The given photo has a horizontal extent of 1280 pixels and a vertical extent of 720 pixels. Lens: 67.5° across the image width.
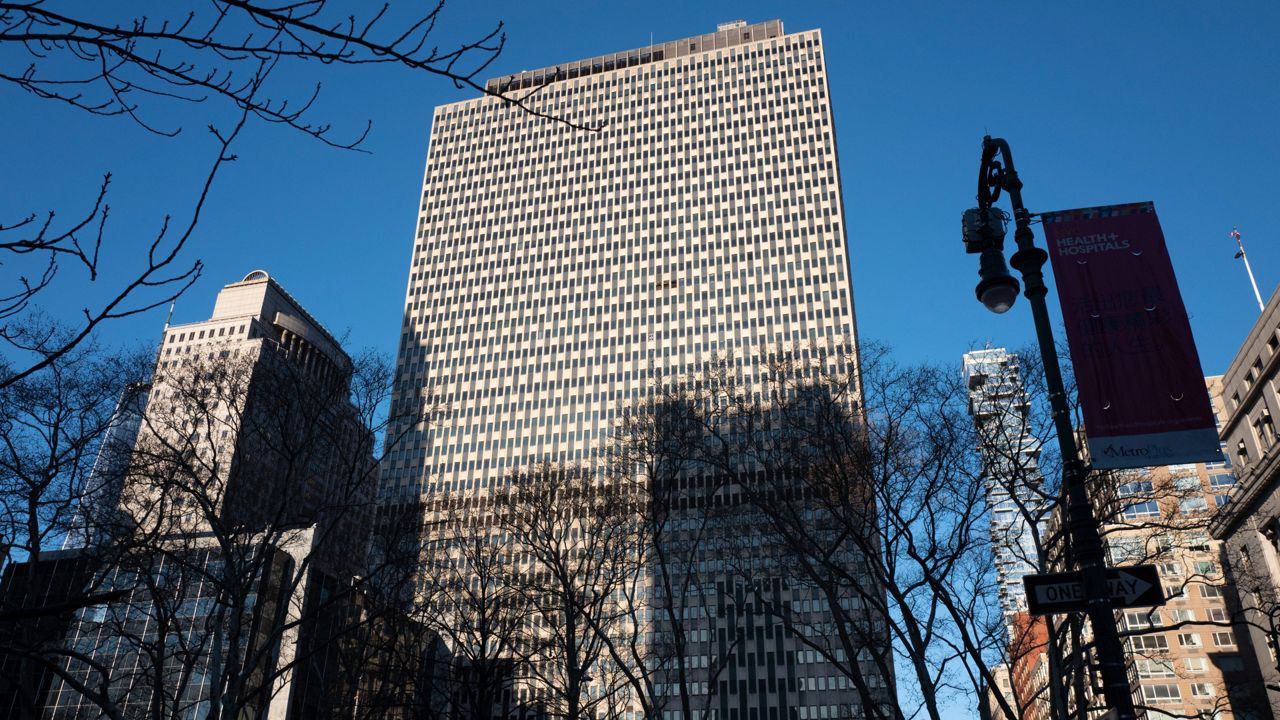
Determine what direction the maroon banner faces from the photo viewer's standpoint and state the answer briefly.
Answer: facing the viewer

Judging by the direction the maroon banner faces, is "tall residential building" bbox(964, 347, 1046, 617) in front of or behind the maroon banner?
behind
